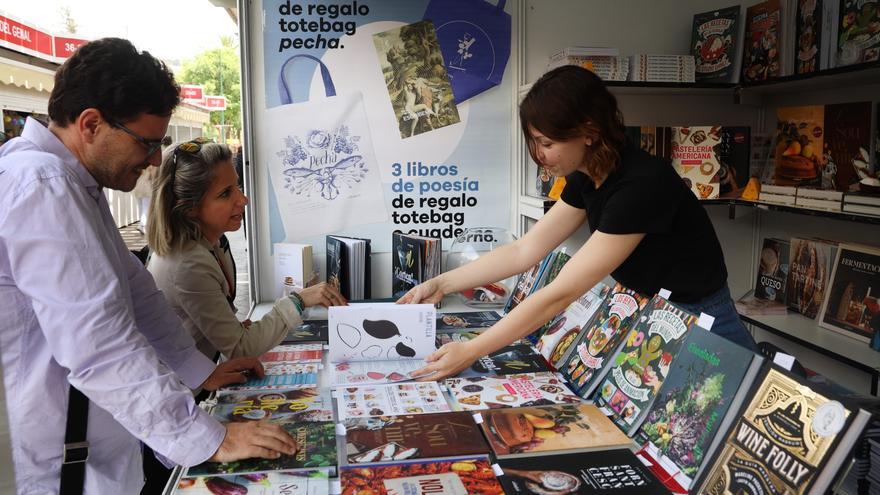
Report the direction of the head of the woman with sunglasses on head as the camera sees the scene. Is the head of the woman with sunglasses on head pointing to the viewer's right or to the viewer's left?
to the viewer's right

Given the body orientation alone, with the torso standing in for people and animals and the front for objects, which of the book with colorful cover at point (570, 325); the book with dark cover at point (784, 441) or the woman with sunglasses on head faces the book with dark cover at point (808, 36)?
the woman with sunglasses on head

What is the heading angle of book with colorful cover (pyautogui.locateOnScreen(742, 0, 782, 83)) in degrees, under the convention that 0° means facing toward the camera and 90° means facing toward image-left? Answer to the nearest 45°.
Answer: approximately 45°

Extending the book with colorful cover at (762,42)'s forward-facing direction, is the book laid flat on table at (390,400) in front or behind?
in front

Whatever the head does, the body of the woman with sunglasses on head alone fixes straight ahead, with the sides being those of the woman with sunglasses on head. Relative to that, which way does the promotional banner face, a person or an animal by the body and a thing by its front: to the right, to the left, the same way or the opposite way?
to the right

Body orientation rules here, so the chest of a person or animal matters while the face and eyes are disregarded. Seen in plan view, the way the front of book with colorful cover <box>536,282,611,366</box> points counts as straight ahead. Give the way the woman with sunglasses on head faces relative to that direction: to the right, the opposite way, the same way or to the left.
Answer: the opposite way

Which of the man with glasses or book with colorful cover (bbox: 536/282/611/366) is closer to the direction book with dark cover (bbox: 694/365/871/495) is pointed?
the man with glasses

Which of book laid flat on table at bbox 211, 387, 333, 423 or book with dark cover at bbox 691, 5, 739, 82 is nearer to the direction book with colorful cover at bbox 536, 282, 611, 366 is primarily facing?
the book laid flat on table

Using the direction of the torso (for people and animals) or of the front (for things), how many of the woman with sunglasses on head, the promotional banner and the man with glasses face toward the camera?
1

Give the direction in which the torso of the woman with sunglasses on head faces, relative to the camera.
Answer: to the viewer's right

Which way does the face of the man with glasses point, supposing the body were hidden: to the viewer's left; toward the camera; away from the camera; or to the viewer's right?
to the viewer's right

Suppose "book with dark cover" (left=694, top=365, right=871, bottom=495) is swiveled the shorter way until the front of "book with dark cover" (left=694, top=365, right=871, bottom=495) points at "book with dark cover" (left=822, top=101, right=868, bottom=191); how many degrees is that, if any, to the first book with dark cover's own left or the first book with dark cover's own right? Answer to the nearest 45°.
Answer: approximately 135° to the first book with dark cover's own right

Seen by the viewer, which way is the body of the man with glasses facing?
to the viewer's right
